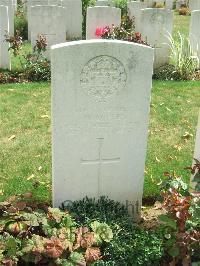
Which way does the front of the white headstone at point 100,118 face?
toward the camera

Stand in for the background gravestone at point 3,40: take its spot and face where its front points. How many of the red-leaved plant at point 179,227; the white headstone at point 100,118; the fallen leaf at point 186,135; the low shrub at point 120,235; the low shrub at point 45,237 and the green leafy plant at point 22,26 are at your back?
1

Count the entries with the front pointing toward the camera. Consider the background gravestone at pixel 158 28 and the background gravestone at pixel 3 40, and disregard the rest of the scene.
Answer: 2

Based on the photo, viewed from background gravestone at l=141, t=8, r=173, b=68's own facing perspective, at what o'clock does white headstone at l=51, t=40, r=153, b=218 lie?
The white headstone is roughly at 12 o'clock from the background gravestone.

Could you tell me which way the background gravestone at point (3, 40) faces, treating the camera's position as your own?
facing the viewer

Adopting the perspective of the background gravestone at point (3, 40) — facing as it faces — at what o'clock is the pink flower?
The pink flower is roughly at 9 o'clock from the background gravestone.

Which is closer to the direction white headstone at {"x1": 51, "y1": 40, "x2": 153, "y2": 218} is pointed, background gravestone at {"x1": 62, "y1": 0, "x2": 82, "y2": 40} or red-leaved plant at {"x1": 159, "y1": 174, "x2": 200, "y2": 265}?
the red-leaved plant

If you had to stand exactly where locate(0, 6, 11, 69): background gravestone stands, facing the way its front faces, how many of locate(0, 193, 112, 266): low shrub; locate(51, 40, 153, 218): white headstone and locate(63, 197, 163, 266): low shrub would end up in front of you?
3

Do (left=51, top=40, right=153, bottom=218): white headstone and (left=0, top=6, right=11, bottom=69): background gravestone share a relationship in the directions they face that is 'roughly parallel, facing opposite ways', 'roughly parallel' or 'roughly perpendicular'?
roughly parallel

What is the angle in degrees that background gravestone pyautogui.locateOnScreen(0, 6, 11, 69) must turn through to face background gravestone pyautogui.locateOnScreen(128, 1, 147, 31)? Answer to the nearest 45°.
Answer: approximately 135° to its left

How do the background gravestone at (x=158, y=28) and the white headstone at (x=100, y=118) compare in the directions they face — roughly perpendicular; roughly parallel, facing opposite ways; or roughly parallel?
roughly parallel

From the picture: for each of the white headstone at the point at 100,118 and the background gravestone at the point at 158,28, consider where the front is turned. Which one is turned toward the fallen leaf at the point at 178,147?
the background gravestone
